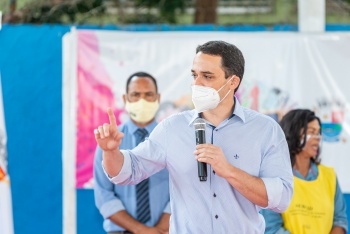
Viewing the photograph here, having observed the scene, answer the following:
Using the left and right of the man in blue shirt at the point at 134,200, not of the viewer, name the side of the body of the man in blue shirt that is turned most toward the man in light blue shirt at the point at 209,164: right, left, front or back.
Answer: front

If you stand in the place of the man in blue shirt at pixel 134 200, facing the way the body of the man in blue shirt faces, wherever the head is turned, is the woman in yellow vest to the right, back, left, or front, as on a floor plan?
left

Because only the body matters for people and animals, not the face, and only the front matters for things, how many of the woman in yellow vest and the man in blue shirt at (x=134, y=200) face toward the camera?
2

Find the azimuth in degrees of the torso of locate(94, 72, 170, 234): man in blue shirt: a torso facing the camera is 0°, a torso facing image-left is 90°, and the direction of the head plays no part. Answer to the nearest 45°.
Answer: approximately 0°

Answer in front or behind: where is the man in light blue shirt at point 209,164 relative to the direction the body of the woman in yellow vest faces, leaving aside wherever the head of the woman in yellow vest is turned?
in front
